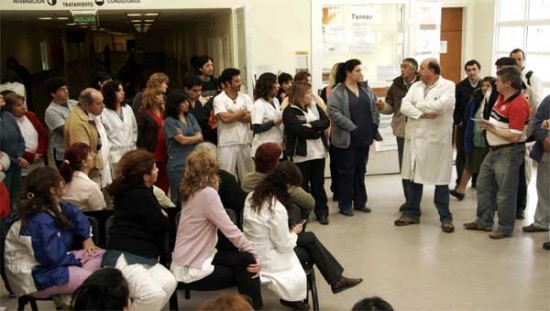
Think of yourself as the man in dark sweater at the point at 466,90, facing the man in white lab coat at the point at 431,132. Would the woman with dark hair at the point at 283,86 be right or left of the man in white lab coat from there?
right

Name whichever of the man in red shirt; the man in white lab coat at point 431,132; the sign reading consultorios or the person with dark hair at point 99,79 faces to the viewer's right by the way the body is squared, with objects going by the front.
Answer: the person with dark hair

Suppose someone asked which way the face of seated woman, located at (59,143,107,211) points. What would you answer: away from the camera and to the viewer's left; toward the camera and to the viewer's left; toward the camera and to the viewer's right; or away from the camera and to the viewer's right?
away from the camera and to the viewer's right

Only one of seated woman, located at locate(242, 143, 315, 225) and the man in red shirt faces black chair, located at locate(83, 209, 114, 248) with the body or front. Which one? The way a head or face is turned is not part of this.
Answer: the man in red shirt

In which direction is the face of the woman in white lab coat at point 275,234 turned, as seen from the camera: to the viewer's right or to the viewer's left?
to the viewer's right

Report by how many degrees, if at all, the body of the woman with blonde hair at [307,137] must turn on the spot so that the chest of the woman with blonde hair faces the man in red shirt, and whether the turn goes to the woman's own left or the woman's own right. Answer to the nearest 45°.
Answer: approximately 45° to the woman's own left

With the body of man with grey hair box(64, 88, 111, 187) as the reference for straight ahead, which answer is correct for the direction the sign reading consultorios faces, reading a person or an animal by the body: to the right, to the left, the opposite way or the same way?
to the right

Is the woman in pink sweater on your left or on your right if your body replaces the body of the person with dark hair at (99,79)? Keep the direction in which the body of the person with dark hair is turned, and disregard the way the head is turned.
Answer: on your right

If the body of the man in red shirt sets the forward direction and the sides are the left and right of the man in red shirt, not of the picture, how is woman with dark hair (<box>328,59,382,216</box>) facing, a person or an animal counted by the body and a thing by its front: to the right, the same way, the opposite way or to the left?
to the left

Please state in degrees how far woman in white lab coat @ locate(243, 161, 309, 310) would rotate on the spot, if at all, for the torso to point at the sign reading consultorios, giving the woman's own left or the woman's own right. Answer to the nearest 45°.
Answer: approximately 90° to the woman's own left

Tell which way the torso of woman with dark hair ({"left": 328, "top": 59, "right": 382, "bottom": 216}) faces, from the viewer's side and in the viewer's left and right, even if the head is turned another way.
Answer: facing the viewer and to the right of the viewer

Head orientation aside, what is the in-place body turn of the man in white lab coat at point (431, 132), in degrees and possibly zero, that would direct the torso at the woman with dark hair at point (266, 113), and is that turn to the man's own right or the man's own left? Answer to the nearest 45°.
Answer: approximately 45° to the man's own right

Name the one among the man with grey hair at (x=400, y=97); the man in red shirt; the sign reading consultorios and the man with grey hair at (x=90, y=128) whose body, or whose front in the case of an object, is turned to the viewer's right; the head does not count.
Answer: the man with grey hair at (x=90, y=128)

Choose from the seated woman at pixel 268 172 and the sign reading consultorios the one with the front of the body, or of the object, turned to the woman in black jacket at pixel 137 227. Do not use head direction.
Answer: the sign reading consultorios

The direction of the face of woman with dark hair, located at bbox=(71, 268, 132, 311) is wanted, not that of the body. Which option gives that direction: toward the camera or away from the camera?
away from the camera

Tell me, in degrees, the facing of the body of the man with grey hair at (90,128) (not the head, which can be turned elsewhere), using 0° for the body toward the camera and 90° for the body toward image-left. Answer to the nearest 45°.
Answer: approximately 270°

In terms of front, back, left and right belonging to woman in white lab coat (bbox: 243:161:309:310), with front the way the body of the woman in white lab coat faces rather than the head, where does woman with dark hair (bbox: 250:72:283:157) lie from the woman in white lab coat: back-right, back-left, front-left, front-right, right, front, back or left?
front-left
